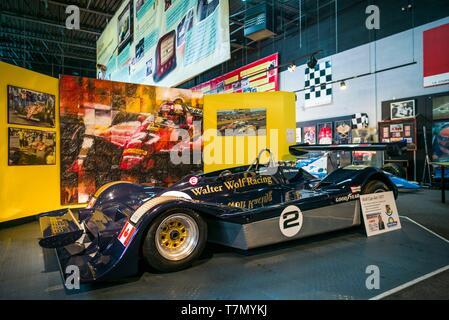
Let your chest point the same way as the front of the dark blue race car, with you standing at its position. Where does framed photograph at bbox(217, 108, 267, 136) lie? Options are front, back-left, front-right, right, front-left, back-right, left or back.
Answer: back-right

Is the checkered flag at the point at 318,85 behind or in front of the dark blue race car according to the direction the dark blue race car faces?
behind

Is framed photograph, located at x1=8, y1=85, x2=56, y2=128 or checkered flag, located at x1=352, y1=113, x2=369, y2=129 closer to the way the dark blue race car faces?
the framed photograph

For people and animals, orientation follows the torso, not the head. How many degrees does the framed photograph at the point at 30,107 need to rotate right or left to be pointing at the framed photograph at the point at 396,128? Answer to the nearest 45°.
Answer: approximately 45° to its left

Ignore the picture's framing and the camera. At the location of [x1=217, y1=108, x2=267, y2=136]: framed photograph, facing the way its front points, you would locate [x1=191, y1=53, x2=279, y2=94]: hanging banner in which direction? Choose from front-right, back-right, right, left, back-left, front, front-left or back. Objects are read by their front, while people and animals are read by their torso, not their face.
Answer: back

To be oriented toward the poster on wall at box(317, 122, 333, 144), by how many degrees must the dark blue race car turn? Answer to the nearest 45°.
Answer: approximately 180°

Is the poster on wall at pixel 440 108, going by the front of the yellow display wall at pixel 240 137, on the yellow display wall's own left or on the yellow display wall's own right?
on the yellow display wall's own left

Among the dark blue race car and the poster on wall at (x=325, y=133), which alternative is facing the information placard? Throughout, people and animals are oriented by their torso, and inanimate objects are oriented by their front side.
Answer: the poster on wall

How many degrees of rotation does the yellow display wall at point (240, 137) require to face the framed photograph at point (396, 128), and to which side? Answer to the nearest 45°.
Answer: approximately 135° to its left

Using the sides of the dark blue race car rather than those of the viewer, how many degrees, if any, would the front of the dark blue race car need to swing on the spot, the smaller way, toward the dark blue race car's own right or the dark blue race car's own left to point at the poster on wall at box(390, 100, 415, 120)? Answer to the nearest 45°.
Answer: approximately 180°
